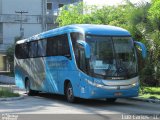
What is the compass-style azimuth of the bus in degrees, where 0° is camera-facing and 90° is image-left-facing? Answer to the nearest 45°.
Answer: approximately 315°
